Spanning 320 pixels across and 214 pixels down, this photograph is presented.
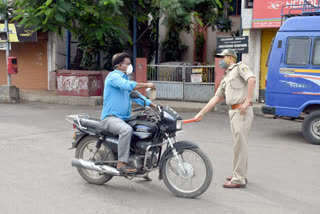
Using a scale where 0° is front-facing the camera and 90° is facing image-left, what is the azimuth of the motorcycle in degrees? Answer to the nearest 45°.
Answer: approximately 315°

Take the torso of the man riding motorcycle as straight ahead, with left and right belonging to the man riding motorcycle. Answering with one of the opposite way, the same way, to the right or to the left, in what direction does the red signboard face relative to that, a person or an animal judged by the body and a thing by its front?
to the right

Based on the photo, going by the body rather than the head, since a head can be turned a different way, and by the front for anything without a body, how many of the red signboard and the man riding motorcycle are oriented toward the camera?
1

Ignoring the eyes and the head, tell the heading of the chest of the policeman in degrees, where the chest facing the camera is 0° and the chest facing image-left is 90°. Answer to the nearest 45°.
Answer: approximately 45°

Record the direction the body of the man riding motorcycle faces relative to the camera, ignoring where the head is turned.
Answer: to the viewer's right

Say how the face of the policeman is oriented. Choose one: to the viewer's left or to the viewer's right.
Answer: to the viewer's left

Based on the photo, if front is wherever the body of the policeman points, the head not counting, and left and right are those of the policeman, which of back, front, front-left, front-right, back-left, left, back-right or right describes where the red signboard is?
back-right

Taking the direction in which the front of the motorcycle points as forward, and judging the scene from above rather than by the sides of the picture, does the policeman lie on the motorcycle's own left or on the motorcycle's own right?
on the motorcycle's own left
